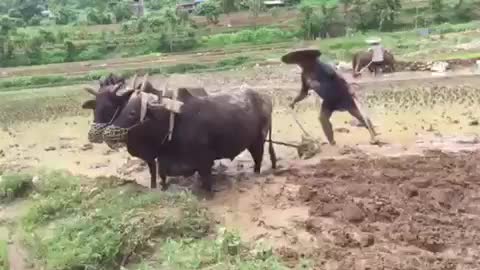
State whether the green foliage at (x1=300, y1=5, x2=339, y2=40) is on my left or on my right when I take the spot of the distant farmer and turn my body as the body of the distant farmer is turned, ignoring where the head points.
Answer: on my right

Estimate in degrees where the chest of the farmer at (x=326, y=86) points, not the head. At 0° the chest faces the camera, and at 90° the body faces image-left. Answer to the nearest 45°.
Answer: approximately 90°

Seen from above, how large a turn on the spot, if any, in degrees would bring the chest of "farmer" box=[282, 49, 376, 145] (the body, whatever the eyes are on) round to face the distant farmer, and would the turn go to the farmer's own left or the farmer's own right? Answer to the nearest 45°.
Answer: approximately 90° to the farmer's own right

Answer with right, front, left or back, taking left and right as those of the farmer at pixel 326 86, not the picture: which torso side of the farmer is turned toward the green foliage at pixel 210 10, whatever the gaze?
right

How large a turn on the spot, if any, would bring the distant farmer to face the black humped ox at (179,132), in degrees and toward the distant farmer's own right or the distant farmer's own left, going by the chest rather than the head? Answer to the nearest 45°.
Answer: approximately 90° to the distant farmer's own left

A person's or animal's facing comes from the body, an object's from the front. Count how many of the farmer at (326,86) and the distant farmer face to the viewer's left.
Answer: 2

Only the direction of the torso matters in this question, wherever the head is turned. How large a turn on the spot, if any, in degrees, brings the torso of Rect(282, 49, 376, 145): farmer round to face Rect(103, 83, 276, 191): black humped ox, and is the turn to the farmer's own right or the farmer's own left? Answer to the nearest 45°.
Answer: approximately 45° to the farmer's own left

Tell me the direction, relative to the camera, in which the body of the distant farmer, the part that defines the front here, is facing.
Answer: to the viewer's left

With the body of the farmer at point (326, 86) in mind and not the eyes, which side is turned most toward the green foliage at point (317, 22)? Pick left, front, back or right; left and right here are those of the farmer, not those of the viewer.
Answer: right

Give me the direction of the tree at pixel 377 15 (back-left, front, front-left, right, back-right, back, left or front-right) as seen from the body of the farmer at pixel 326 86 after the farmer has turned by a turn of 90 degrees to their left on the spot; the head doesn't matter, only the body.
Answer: back
